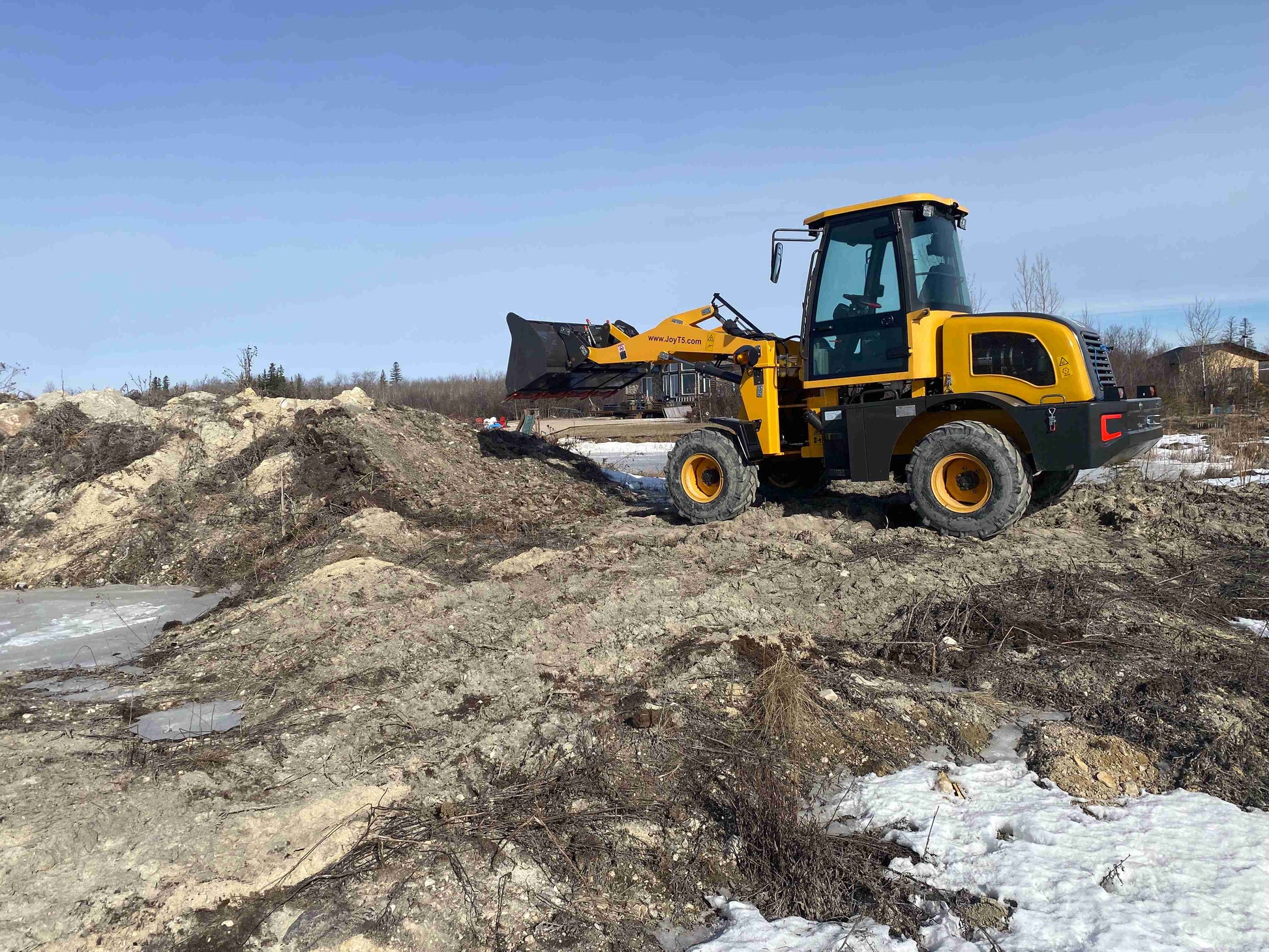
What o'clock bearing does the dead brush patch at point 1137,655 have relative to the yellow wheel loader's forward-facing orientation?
The dead brush patch is roughly at 7 o'clock from the yellow wheel loader.

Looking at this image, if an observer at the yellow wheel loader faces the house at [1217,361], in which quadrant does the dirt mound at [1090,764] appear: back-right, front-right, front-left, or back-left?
back-right

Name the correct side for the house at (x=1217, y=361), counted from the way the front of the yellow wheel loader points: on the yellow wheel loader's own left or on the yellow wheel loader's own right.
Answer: on the yellow wheel loader's own right

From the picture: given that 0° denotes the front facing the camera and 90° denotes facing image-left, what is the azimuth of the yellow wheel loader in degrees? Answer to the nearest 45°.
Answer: approximately 135°

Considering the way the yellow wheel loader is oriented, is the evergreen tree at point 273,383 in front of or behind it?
in front

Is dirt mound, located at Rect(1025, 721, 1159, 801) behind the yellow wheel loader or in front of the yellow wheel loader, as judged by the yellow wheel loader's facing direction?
behind

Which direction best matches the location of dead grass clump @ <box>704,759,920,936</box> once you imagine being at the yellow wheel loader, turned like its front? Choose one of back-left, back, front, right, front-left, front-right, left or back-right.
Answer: back-left

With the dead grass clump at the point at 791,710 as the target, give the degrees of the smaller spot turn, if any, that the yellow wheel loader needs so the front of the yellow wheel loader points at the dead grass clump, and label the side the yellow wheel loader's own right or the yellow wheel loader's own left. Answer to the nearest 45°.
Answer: approximately 135° to the yellow wheel loader's own left

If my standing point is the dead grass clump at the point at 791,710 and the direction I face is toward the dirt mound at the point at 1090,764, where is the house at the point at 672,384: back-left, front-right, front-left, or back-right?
back-left
